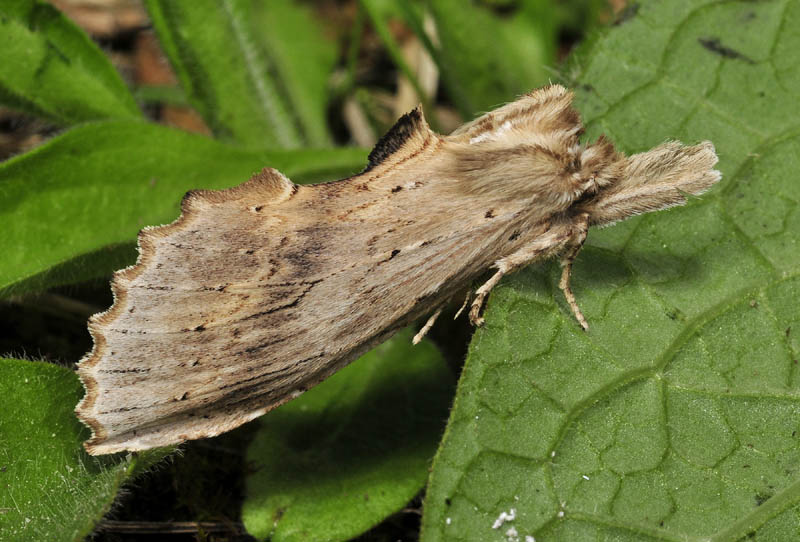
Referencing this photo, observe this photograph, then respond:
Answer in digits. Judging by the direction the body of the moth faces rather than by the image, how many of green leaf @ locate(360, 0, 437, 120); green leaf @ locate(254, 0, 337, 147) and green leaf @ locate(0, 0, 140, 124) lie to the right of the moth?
0

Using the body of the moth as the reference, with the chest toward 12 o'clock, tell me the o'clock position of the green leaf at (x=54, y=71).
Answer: The green leaf is roughly at 8 o'clock from the moth.

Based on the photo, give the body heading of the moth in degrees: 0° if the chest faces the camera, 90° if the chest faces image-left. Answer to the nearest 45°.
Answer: approximately 270°

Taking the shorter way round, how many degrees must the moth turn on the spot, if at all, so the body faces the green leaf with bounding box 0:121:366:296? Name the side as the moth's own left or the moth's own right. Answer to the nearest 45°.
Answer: approximately 135° to the moth's own left

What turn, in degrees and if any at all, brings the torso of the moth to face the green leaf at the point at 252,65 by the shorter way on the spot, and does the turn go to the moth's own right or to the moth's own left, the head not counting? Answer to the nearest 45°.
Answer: approximately 90° to the moth's own left

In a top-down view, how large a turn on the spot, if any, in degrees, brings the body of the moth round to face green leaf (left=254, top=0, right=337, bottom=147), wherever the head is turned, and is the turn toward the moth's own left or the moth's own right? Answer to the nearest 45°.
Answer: approximately 90° to the moth's own left

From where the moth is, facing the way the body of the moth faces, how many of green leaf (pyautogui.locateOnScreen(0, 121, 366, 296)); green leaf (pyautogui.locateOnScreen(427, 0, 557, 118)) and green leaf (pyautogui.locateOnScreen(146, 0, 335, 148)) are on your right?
0

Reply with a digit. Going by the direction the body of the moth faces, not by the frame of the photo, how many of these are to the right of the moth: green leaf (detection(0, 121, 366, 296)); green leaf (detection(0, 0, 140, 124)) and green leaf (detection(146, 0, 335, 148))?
0

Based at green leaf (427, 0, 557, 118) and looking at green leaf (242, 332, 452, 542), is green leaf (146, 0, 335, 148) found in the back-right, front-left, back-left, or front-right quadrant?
front-right

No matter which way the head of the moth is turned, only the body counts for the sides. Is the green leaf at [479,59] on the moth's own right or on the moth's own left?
on the moth's own left

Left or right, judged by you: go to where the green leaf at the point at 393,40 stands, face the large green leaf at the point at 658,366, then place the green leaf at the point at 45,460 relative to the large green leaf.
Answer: right
